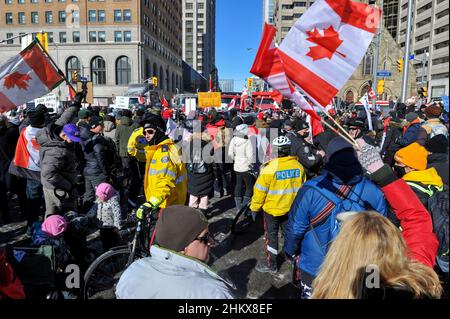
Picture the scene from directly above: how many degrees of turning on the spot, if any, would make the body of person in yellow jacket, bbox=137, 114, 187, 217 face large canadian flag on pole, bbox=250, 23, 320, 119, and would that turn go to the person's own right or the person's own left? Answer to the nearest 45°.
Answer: approximately 90° to the person's own left

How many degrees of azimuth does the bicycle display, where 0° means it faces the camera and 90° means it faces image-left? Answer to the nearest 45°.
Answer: approximately 45°

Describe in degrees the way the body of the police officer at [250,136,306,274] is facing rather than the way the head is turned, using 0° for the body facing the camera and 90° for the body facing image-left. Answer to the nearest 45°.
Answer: approximately 135°

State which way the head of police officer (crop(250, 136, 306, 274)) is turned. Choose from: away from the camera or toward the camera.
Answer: away from the camera
